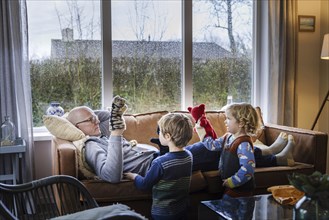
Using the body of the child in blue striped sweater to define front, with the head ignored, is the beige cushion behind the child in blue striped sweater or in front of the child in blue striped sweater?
in front

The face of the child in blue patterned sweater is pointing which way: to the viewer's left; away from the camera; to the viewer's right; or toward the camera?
to the viewer's left

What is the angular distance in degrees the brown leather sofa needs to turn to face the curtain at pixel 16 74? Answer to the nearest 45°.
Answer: approximately 90° to its right

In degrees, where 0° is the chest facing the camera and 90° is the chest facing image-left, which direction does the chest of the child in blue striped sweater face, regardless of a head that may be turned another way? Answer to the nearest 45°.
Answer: approximately 135°

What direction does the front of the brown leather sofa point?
toward the camera

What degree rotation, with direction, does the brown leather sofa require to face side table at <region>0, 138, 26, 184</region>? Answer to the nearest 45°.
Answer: approximately 90° to its right

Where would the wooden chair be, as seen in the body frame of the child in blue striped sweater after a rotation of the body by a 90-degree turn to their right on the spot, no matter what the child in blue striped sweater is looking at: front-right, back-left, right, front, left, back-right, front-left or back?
back

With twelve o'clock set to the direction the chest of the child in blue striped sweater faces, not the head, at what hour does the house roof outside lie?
The house roof outside is roughly at 1 o'clock from the child in blue striped sweater.

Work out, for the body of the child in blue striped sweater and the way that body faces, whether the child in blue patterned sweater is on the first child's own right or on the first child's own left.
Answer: on the first child's own right

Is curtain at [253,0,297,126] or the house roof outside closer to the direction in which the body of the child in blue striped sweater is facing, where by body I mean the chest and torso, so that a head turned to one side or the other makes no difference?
the house roof outside

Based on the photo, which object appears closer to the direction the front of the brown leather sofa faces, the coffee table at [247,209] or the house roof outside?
the coffee table

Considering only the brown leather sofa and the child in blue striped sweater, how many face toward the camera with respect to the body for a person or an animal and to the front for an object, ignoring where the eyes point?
1

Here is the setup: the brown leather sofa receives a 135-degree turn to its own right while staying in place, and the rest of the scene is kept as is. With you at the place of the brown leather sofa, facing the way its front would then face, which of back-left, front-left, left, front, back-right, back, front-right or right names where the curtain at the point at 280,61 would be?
right

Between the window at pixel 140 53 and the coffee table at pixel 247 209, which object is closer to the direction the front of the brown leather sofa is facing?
the coffee table
